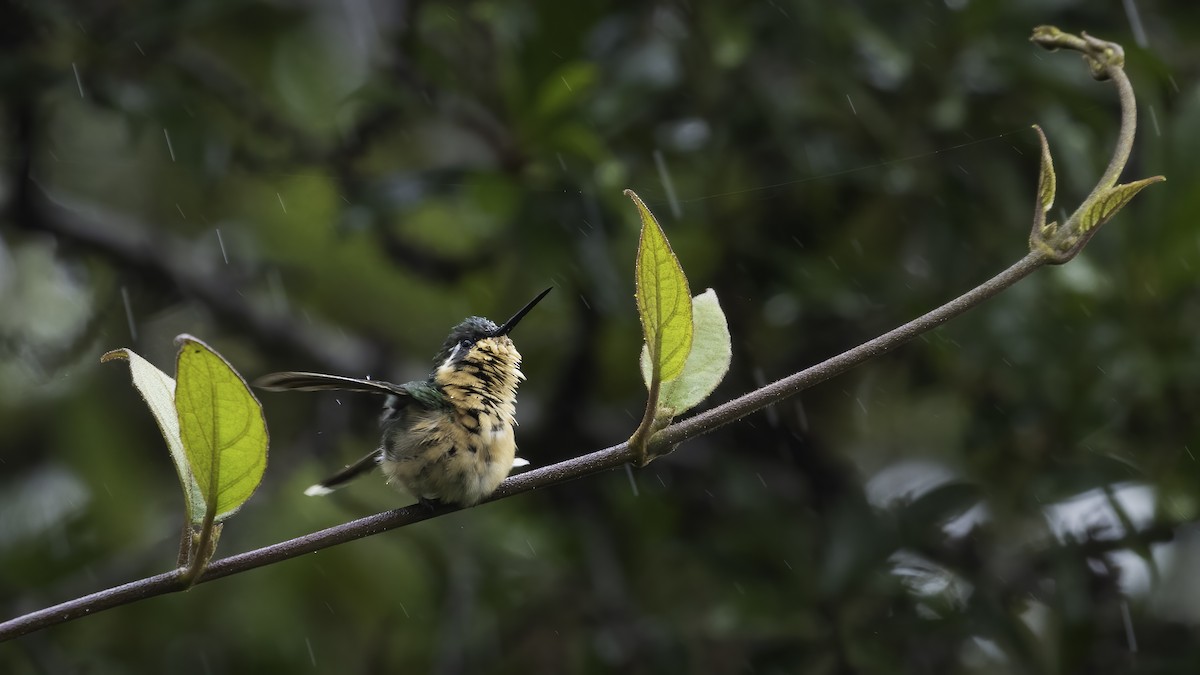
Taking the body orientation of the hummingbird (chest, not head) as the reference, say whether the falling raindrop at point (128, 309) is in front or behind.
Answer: behind

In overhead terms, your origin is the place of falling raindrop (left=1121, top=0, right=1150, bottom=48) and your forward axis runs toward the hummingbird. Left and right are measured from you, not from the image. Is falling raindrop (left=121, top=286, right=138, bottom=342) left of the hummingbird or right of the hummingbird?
right

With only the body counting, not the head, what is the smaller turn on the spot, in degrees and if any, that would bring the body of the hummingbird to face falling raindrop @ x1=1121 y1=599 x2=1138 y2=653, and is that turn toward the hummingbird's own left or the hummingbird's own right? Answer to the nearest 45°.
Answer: approximately 45° to the hummingbird's own left

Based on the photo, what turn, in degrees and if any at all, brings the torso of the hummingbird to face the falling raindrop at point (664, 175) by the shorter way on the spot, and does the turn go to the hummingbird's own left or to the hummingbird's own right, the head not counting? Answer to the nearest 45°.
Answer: approximately 90° to the hummingbird's own left

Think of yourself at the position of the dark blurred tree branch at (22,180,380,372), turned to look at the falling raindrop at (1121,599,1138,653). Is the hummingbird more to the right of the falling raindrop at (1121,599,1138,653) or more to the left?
right

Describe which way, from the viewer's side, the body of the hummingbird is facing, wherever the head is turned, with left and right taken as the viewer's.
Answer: facing the viewer and to the right of the viewer

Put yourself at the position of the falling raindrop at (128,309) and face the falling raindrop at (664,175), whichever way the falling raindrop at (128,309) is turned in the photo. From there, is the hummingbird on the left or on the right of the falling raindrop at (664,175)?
right

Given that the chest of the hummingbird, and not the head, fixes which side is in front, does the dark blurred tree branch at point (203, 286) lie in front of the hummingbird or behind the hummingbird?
behind

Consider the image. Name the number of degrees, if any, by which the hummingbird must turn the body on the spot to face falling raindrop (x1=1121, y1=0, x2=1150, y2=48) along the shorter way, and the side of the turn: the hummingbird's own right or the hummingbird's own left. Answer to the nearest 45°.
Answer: approximately 90° to the hummingbird's own left

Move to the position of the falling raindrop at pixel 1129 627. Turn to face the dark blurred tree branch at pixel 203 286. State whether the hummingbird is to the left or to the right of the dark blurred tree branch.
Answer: left
